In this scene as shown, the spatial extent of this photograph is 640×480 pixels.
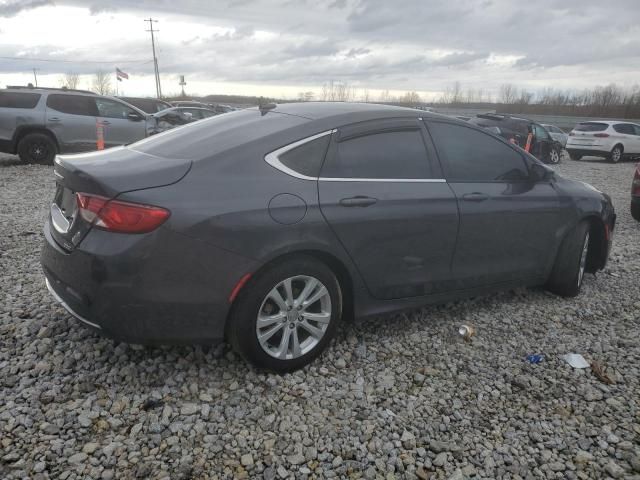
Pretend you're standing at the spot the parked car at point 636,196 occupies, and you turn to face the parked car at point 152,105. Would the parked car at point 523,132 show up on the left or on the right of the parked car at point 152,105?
right

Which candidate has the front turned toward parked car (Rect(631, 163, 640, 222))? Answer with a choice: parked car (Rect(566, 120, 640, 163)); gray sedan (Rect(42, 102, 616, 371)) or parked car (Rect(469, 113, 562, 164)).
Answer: the gray sedan

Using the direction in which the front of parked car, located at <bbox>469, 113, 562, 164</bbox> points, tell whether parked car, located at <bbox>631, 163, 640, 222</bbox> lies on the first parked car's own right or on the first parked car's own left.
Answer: on the first parked car's own right

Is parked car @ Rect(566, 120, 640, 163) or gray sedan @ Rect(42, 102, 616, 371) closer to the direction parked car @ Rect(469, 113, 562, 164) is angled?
the parked car

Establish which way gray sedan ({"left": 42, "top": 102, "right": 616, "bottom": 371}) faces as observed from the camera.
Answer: facing away from the viewer and to the right of the viewer

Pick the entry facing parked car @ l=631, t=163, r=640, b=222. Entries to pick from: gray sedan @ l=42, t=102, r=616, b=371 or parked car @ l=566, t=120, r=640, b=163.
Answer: the gray sedan

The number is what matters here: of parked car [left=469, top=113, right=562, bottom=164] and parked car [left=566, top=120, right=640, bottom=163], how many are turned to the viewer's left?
0

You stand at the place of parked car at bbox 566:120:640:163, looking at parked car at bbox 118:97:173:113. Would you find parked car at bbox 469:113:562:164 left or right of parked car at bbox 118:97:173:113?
left

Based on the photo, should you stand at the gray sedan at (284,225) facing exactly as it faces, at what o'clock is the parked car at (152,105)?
The parked car is roughly at 10 o'clock from the gray sedan.

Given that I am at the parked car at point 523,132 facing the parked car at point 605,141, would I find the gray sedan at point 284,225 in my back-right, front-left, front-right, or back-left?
back-right

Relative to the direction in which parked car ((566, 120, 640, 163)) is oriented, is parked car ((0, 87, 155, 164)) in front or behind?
behind

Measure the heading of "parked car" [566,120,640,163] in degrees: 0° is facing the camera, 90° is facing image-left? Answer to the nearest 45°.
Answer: approximately 225°

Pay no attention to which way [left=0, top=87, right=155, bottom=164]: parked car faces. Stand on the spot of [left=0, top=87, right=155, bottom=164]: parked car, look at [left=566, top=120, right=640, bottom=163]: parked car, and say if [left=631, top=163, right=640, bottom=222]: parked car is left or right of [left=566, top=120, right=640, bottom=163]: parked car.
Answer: right
